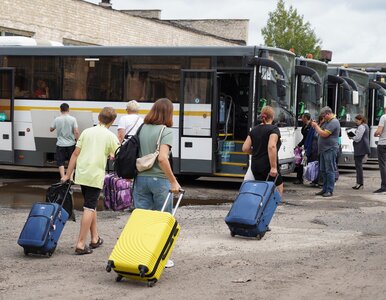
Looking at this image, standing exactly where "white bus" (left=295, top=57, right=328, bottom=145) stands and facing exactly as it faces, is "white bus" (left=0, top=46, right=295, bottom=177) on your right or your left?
on your right

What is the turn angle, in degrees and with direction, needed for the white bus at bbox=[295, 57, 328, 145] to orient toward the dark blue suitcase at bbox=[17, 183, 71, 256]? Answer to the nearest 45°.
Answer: approximately 45° to its right

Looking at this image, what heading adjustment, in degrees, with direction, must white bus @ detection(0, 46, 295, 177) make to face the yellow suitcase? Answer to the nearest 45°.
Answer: approximately 45° to its right

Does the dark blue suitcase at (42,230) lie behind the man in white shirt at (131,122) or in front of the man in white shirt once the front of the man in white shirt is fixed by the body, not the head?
behind

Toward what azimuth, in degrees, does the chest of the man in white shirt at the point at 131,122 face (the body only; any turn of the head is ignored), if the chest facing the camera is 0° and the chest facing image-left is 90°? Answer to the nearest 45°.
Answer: approximately 180°

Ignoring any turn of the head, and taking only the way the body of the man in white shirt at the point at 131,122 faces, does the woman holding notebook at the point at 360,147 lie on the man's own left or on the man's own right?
on the man's own right

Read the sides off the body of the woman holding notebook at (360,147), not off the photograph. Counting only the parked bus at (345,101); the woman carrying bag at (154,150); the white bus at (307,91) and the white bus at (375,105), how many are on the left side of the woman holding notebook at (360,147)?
1

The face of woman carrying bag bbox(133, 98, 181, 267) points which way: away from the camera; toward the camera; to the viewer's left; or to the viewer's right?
away from the camera

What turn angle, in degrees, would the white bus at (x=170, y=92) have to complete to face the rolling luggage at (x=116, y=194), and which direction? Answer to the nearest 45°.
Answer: approximately 45° to its right
